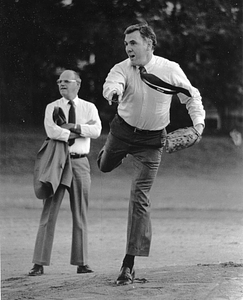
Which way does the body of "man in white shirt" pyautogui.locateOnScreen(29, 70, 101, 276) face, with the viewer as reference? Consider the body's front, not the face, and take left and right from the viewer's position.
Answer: facing the viewer

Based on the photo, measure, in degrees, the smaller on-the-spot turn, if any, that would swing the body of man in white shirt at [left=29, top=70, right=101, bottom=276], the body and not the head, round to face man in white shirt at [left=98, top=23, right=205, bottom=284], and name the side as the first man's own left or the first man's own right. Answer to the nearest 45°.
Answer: approximately 45° to the first man's own left
